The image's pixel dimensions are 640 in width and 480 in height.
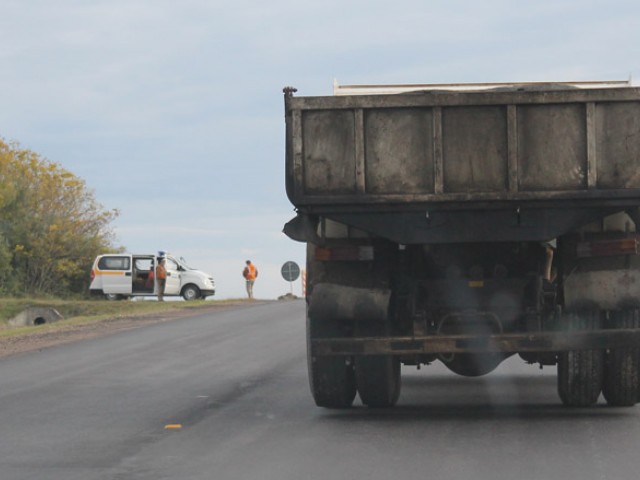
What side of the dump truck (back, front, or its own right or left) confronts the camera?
back

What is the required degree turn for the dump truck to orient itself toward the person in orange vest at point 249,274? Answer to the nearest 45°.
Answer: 0° — it already faces them

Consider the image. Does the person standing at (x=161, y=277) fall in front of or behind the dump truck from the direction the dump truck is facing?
in front
